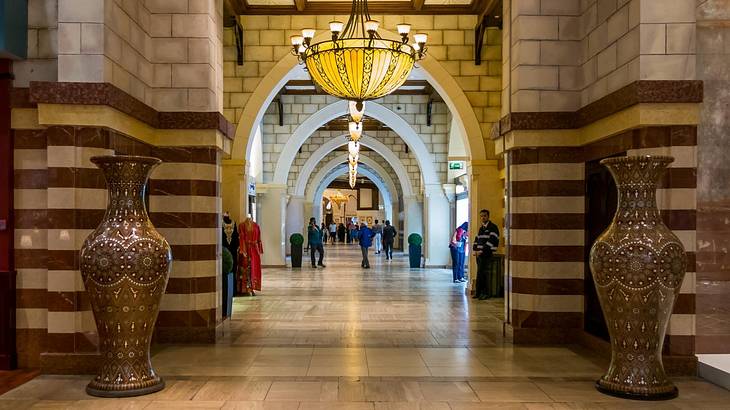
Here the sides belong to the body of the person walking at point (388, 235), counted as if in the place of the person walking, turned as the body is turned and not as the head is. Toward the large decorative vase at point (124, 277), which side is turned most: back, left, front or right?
back

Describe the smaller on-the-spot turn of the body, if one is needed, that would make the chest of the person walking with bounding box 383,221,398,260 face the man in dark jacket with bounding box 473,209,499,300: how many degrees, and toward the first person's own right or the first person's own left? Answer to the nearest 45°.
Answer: approximately 180°

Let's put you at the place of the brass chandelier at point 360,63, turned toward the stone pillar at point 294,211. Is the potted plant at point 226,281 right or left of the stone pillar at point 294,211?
left

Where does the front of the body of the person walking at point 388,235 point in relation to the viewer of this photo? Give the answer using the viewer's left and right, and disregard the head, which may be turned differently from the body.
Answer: facing away from the viewer

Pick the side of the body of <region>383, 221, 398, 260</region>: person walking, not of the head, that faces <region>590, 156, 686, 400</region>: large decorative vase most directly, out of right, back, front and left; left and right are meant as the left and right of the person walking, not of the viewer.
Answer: back

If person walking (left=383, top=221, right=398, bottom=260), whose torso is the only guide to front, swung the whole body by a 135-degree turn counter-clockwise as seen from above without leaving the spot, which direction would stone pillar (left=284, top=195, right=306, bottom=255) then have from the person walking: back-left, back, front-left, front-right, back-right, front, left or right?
front-right

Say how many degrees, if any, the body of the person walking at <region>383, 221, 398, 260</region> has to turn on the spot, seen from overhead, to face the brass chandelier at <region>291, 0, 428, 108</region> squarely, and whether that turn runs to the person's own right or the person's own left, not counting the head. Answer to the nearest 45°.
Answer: approximately 180°
